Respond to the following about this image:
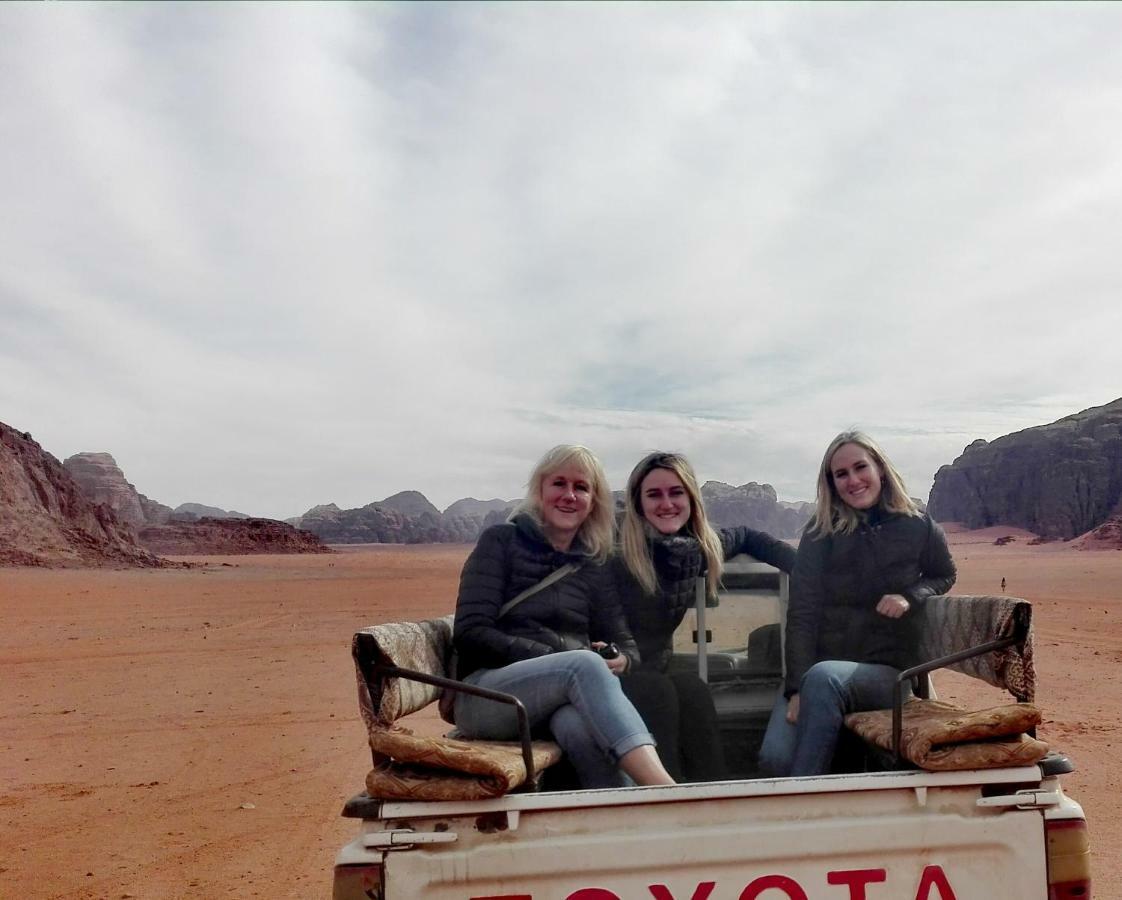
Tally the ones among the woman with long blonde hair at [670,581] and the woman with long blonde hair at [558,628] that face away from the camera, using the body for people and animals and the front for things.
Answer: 0

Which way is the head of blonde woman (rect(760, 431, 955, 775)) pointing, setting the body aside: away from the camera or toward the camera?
toward the camera

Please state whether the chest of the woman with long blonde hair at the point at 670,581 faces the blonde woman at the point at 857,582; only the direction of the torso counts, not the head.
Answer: no

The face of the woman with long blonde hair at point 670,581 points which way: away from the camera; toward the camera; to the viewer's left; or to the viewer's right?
toward the camera

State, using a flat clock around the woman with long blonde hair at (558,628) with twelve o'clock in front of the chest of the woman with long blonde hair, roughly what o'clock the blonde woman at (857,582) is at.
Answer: The blonde woman is roughly at 10 o'clock from the woman with long blonde hair.

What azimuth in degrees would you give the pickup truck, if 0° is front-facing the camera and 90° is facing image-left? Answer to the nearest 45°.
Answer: approximately 180°

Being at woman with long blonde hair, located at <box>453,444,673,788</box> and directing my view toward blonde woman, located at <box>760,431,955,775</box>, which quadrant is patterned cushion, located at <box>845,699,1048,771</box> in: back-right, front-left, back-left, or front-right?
front-right

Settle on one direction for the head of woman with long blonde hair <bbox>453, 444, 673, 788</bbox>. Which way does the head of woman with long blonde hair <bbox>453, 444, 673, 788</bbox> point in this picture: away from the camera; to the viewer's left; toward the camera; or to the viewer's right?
toward the camera

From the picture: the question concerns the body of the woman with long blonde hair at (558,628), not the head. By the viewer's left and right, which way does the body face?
facing the viewer and to the right of the viewer

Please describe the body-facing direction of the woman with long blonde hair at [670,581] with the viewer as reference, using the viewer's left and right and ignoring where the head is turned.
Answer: facing the viewer

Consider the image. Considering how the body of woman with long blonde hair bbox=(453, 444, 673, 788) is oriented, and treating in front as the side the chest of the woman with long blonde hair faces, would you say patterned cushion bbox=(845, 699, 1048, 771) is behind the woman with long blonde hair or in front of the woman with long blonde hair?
in front
